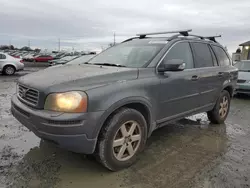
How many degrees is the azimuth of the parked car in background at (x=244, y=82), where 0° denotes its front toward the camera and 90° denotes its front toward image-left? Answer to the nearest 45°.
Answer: approximately 0°

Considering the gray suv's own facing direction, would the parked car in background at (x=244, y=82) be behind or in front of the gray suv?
behind

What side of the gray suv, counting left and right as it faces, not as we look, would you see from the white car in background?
right

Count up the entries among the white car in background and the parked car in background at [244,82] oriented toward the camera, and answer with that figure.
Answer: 1

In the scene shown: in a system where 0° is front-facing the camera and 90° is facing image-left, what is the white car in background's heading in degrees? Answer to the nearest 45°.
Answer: approximately 90°

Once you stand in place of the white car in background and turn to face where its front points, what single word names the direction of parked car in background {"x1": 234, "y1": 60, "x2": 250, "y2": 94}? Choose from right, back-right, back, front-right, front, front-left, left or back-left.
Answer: back-left

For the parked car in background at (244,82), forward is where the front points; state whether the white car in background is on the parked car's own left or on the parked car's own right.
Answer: on the parked car's own right

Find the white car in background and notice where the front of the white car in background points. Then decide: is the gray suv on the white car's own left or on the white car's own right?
on the white car's own left
